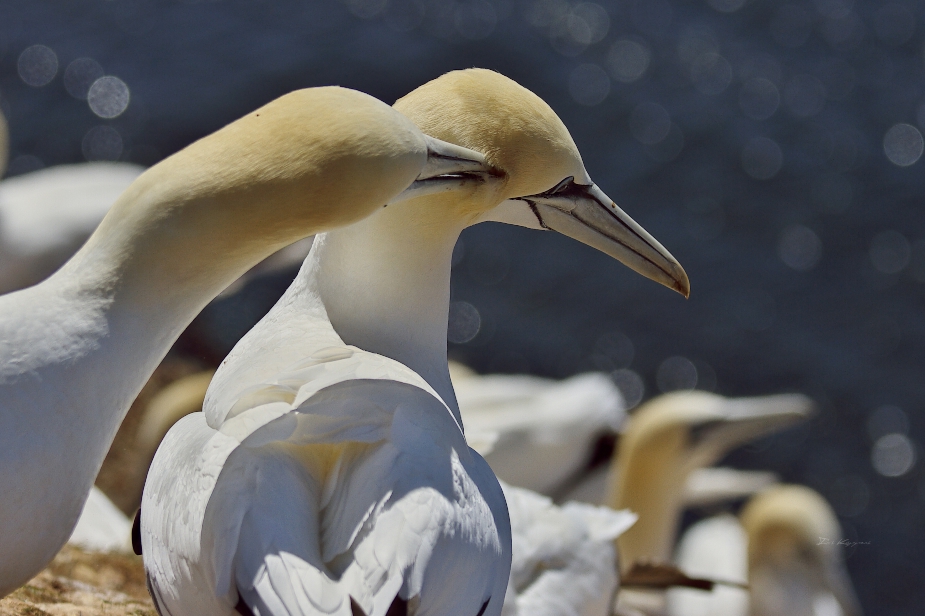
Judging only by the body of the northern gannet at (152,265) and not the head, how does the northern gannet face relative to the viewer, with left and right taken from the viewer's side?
facing to the right of the viewer

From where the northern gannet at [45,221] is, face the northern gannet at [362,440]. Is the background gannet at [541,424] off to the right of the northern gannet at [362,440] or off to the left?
left

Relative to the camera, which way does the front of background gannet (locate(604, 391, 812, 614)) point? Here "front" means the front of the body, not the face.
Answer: to the viewer's right

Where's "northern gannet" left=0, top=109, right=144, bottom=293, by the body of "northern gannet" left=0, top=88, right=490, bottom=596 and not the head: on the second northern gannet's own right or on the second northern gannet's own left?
on the second northern gannet's own left
